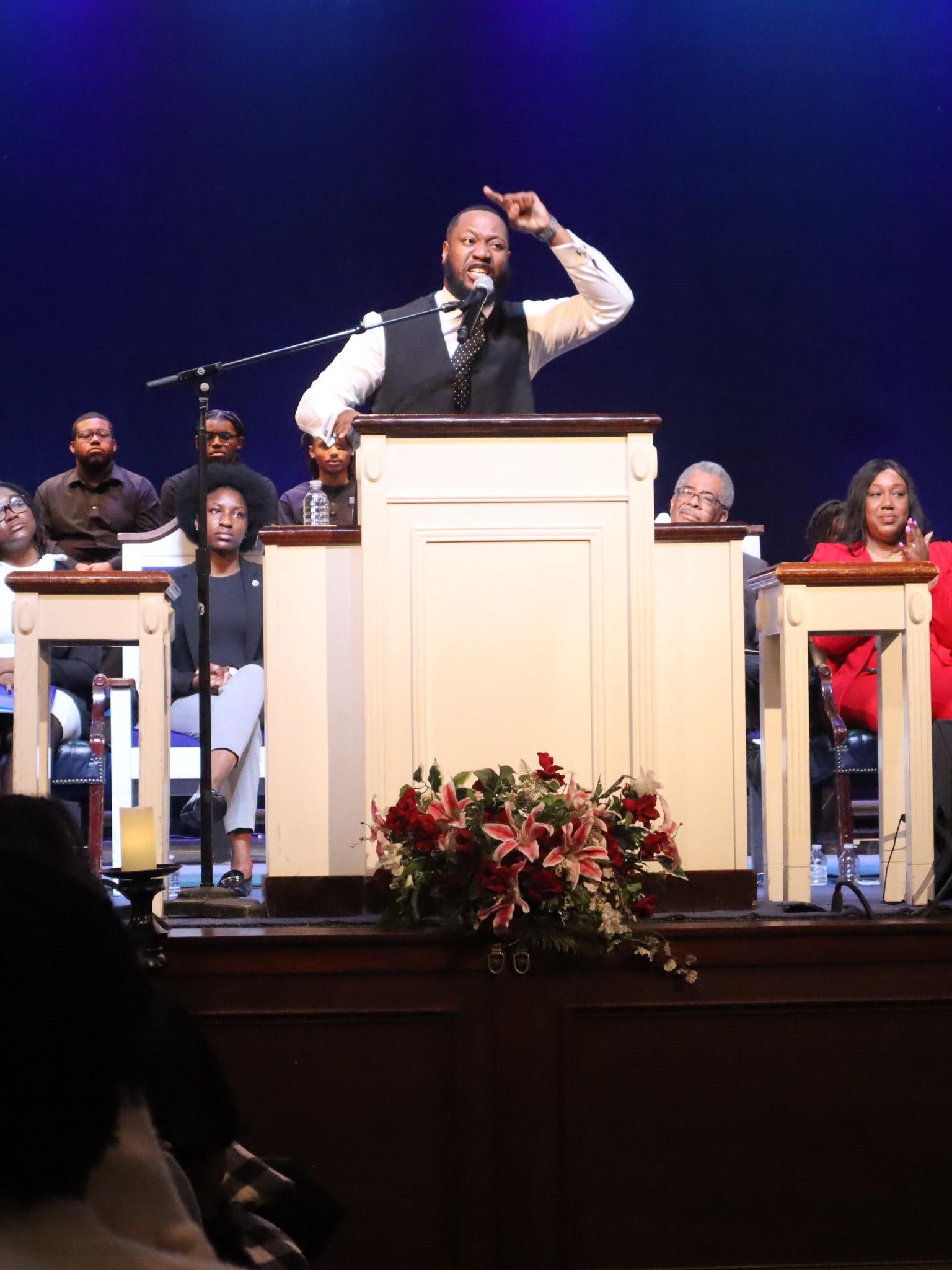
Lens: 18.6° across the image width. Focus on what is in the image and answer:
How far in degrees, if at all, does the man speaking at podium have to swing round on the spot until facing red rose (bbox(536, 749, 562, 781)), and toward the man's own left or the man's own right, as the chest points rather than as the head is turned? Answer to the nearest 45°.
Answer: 0° — they already face it

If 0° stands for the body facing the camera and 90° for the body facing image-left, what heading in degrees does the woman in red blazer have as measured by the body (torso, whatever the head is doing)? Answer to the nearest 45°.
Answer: approximately 0°

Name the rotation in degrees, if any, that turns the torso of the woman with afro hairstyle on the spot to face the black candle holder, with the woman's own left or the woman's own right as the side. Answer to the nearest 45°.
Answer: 0° — they already face it

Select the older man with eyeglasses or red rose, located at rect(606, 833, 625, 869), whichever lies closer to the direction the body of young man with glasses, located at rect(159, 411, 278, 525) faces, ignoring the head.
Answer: the red rose
